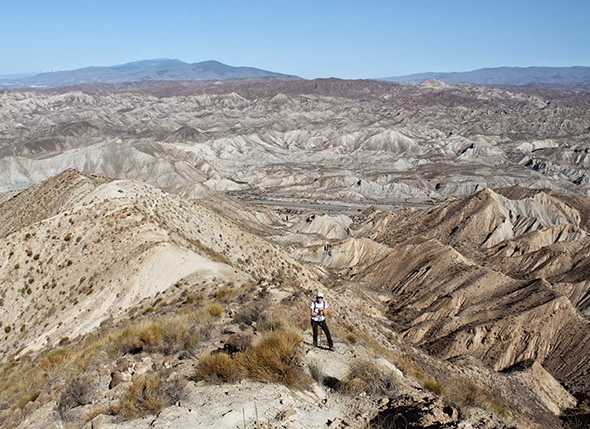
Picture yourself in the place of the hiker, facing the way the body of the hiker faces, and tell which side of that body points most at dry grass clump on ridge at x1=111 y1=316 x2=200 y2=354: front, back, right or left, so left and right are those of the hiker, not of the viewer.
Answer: right

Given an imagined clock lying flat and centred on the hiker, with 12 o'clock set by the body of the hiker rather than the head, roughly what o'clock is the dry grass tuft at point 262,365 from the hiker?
The dry grass tuft is roughly at 1 o'clock from the hiker.

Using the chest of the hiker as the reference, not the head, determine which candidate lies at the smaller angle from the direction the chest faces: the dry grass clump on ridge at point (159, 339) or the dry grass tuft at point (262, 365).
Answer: the dry grass tuft

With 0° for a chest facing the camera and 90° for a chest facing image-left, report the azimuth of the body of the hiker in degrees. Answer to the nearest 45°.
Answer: approximately 0°
